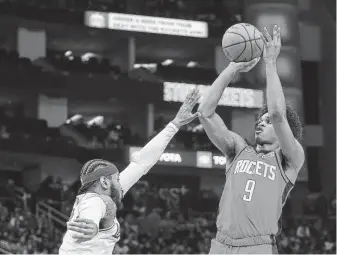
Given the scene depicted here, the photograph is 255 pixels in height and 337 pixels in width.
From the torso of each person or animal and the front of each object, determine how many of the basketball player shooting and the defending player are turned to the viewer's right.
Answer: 1

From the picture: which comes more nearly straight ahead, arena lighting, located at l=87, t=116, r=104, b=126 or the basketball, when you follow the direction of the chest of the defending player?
the basketball

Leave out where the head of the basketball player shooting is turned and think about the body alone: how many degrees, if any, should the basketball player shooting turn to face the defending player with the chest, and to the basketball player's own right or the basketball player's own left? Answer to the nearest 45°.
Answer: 0° — they already face them

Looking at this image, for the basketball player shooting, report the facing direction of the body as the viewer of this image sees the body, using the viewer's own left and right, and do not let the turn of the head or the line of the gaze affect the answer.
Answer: facing the viewer and to the left of the viewer

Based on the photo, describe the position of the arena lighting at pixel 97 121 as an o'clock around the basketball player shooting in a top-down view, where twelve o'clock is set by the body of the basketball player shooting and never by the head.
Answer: The arena lighting is roughly at 4 o'clock from the basketball player shooting.

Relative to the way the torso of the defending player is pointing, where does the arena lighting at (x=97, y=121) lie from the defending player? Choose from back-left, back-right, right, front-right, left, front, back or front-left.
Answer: left

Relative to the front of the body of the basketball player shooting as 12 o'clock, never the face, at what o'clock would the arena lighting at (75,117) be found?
The arena lighting is roughly at 4 o'clock from the basketball player shooting.

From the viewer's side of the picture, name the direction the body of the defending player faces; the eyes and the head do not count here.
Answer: to the viewer's right

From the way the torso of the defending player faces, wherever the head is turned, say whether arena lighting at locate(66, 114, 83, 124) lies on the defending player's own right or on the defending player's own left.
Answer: on the defending player's own left
